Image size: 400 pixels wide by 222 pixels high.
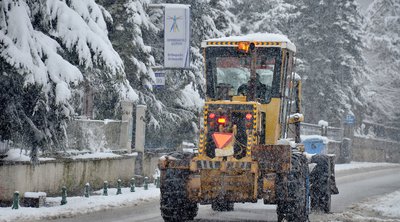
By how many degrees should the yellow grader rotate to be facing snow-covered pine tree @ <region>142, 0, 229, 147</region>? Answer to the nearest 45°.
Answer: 0° — it already faces it

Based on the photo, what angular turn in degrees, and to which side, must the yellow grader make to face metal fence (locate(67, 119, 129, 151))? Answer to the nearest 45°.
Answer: approximately 45° to its left

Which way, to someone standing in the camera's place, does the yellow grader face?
facing away from the viewer
